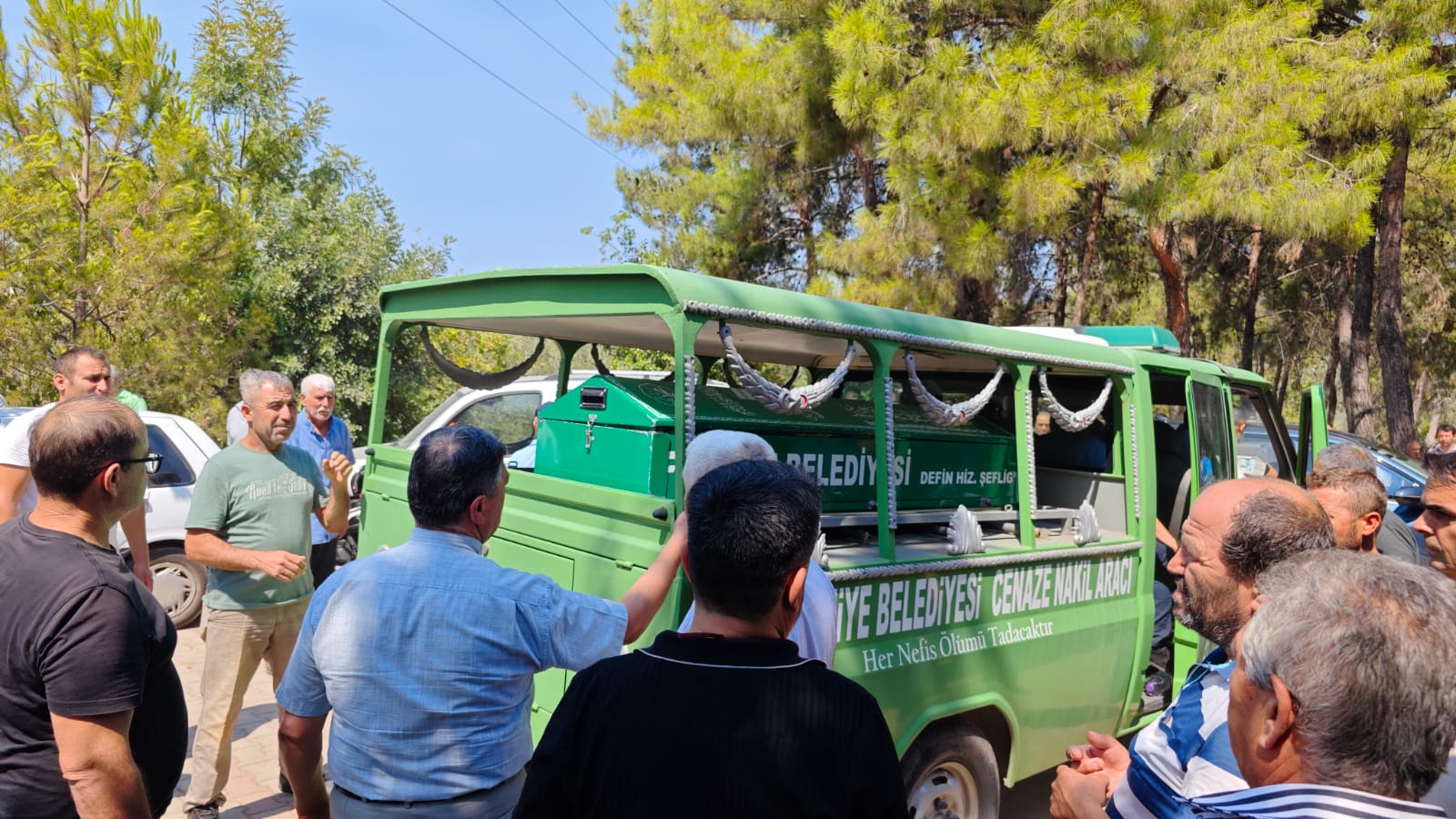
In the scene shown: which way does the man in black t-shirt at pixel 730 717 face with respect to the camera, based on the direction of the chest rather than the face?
away from the camera

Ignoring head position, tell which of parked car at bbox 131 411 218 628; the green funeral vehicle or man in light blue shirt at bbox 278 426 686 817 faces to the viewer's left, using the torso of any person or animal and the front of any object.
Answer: the parked car

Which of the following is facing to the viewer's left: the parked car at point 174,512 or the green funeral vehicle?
the parked car

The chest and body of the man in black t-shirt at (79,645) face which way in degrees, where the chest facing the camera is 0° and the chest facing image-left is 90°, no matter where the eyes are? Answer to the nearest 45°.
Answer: approximately 225°

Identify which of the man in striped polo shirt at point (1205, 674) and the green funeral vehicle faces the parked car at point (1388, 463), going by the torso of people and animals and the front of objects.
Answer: the green funeral vehicle

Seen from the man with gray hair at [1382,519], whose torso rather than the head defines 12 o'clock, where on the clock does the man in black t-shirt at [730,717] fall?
The man in black t-shirt is roughly at 11 o'clock from the man with gray hair.

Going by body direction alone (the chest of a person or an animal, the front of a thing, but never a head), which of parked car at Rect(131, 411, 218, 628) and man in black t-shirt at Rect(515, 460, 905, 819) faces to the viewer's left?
the parked car

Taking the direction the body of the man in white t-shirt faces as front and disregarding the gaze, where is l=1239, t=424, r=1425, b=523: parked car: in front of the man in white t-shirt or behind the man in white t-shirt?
in front

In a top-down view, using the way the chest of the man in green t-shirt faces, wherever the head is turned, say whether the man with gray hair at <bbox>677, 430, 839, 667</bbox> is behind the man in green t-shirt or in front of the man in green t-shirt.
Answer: in front

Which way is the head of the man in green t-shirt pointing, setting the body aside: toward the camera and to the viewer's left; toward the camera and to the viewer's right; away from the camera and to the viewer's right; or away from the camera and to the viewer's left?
toward the camera and to the viewer's right

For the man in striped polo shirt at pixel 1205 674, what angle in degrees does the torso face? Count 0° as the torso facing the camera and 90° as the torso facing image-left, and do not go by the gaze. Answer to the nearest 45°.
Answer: approximately 90°

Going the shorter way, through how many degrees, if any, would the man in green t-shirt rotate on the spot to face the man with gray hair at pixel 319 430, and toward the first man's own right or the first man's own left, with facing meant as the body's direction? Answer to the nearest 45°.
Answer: approximately 135° to the first man's own left
